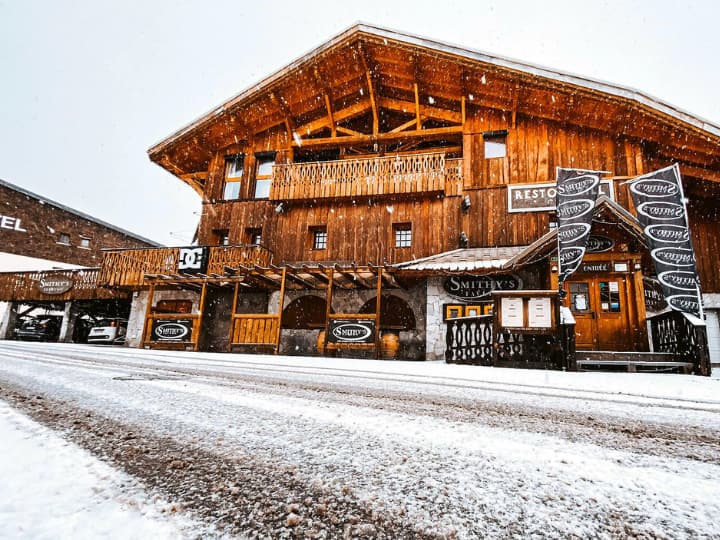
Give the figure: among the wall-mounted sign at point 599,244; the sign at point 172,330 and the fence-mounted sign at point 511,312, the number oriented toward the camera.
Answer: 3

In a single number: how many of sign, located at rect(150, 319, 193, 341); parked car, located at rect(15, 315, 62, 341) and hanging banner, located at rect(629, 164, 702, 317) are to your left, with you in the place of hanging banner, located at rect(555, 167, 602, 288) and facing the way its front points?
1

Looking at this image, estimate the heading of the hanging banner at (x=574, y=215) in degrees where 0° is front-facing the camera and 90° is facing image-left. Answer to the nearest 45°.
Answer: approximately 0°

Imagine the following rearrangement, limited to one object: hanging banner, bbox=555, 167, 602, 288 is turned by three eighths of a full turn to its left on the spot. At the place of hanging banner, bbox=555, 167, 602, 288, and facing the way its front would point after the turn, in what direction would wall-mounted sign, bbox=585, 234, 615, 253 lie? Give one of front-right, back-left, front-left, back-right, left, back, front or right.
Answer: front-left

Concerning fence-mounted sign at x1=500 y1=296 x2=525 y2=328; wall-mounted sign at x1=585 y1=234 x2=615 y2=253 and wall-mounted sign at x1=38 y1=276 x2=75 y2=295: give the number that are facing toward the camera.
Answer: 3

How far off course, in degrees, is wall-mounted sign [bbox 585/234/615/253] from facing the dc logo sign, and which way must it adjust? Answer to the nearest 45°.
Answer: approximately 90° to its right

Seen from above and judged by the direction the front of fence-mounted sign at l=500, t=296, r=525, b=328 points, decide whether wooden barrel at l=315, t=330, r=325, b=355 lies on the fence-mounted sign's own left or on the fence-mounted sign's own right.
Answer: on the fence-mounted sign's own right

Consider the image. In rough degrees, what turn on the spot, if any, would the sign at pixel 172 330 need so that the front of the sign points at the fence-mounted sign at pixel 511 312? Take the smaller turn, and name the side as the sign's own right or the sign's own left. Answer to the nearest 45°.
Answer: approximately 45° to the sign's own left
